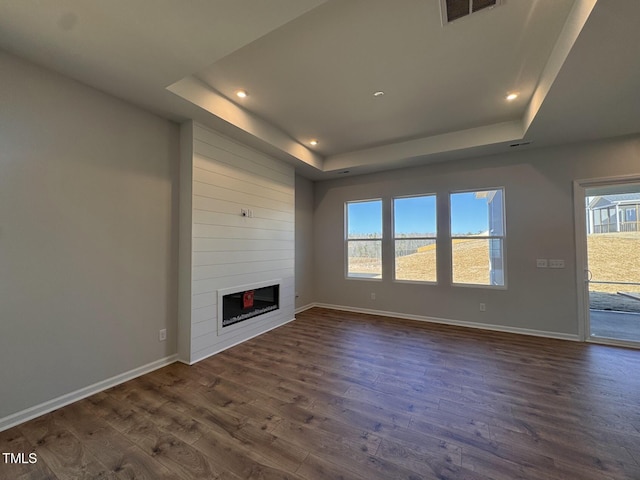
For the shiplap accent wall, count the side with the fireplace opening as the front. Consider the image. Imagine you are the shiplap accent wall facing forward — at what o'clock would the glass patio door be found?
The glass patio door is roughly at 11 o'clock from the shiplap accent wall.

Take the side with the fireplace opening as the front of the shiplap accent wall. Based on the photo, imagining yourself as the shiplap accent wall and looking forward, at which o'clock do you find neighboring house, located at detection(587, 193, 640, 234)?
The neighboring house is roughly at 11 o'clock from the shiplap accent wall.

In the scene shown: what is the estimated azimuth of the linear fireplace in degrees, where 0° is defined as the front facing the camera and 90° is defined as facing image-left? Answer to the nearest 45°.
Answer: approximately 315°

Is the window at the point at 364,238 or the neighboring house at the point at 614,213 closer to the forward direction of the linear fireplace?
the neighboring house

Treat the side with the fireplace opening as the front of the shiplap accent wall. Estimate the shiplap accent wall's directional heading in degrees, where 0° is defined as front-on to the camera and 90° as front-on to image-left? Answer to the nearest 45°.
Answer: approximately 315°

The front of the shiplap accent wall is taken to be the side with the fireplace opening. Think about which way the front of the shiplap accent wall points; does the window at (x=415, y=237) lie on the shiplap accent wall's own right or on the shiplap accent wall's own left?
on the shiplap accent wall's own left

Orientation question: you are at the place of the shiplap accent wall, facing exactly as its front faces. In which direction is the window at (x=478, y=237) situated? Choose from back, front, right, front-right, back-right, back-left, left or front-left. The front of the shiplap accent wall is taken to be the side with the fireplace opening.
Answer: front-left

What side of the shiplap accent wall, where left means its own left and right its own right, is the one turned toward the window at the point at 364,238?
left

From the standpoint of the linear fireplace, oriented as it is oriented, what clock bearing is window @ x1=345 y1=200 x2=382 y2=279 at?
The window is roughly at 10 o'clock from the linear fireplace.
